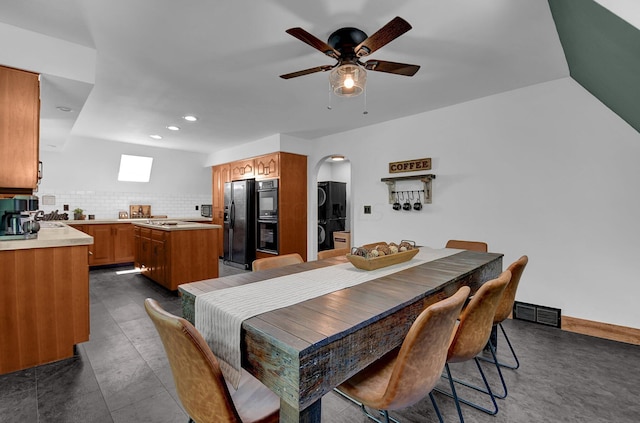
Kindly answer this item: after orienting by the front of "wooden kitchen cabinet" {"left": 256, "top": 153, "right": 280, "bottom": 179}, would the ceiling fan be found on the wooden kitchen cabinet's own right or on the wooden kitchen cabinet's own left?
on the wooden kitchen cabinet's own left

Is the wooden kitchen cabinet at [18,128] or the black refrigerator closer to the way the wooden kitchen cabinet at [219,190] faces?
the wooden kitchen cabinet

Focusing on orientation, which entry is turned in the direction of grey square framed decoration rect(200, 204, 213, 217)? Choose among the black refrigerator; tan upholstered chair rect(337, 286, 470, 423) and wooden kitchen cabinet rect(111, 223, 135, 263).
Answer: the tan upholstered chair

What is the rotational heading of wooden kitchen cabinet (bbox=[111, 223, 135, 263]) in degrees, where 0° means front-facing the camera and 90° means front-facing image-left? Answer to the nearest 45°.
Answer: approximately 0°

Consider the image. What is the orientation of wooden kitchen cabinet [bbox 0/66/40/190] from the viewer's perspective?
to the viewer's right

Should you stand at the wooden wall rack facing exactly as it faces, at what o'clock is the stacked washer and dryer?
The stacked washer and dryer is roughly at 3 o'clock from the wooden wall rack.

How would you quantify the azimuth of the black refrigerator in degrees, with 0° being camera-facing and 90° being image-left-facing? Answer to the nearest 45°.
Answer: approximately 45°

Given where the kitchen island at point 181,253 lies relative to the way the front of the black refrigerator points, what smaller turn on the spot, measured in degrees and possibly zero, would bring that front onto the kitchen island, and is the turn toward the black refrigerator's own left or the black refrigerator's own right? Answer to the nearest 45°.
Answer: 0° — it already faces it

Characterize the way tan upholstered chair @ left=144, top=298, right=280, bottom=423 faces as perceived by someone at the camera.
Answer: facing away from the viewer and to the right of the viewer
